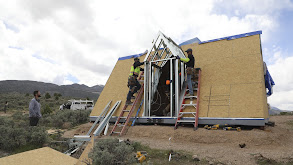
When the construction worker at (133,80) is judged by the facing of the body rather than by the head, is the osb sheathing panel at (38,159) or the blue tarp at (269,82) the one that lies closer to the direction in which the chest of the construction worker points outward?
the blue tarp

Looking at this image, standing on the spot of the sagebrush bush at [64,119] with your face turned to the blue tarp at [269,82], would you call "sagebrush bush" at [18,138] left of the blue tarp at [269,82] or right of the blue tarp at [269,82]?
right

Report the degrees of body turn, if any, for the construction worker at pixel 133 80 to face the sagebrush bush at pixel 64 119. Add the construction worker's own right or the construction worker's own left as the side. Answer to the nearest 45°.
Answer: approximately 135° to the construction worker's own left

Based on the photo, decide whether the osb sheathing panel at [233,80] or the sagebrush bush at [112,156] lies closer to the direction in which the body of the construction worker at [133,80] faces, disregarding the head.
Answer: the osb sheathing panel

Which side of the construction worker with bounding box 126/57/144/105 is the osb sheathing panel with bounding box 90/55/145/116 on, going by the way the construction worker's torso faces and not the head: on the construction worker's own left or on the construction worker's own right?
on the construction worker's own left

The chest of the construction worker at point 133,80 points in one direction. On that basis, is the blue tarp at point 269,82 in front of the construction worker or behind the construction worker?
in front

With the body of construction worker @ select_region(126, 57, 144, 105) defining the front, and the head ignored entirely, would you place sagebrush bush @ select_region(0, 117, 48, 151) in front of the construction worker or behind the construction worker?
behind

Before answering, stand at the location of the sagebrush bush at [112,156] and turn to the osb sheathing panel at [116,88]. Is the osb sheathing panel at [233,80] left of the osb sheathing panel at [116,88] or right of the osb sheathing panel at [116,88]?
right

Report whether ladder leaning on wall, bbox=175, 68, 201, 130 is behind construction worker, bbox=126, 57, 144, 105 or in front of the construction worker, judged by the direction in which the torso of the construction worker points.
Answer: in front

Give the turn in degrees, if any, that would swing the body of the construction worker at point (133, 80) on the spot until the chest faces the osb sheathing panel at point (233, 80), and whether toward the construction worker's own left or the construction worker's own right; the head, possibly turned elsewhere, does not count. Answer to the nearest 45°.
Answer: approximately 45° to the construction worker's own right
